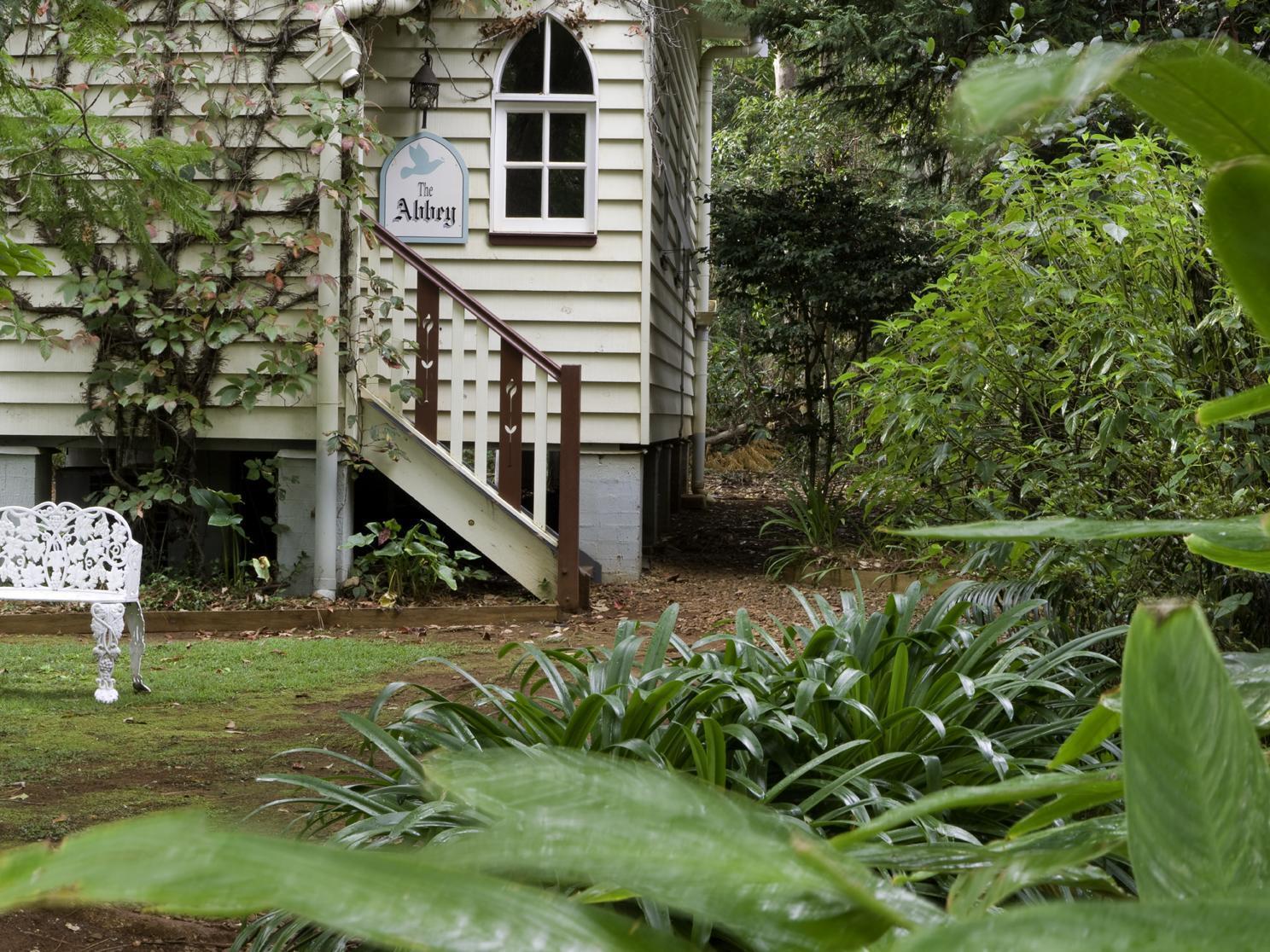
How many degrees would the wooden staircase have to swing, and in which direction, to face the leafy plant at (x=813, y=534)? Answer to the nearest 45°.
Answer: approximately 45° to its left

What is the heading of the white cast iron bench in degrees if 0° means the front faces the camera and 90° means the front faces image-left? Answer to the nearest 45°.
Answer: approximately 0°

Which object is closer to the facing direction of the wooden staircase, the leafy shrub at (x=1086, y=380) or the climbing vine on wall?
the leafy shrub

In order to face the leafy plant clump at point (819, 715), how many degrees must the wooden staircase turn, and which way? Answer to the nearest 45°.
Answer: approximately 90° to its right

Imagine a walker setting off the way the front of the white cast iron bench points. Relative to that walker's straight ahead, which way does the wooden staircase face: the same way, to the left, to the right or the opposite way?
to the left

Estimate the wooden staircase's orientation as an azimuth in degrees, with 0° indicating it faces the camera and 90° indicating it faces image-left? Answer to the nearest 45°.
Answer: approximately 270°

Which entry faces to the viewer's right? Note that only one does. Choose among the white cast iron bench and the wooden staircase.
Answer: the wooden staircase

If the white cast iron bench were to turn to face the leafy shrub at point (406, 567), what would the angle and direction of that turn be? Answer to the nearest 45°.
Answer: approximately 135° to its left

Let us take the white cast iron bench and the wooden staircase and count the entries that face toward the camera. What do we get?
1

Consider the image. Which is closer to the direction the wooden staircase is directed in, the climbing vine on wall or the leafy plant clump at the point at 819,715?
the leafy plant clump

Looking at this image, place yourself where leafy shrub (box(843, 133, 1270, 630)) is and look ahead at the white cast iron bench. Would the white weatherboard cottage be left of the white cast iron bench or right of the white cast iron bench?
right
